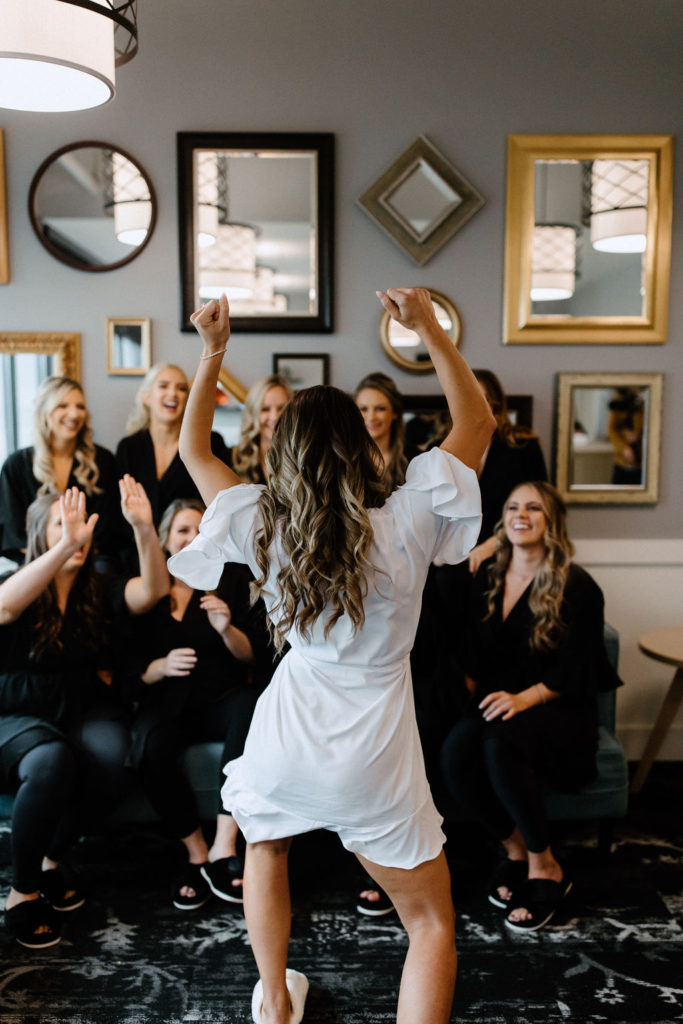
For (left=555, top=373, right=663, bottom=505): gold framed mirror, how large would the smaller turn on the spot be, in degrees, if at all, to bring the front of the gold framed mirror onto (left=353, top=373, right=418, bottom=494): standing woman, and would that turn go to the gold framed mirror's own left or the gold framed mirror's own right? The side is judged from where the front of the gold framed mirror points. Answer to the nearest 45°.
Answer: approximately 45° to the gold framed mirror's own right

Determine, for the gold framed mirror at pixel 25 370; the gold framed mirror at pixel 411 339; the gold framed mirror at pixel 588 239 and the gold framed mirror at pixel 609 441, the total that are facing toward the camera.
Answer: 4

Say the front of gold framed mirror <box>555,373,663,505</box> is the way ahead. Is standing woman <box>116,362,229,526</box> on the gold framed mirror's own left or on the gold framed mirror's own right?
on the gold framed mirror's own right

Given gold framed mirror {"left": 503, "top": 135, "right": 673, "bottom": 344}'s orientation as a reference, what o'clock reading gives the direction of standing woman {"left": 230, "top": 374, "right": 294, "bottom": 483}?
The standing woman is roughly at 2 o'clock from the gold framed mirror.

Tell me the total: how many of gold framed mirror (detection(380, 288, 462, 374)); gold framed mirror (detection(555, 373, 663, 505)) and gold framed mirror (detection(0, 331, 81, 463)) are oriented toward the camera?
3

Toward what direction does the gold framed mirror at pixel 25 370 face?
toward the camera

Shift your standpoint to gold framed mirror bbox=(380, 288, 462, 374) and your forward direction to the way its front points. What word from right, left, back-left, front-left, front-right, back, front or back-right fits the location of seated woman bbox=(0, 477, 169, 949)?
front-right

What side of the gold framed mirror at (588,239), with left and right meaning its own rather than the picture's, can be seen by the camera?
front

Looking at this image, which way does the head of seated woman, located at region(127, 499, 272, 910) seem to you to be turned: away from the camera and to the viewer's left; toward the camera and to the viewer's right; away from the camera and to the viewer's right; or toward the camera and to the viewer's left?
toward the camera and to the viewer's right

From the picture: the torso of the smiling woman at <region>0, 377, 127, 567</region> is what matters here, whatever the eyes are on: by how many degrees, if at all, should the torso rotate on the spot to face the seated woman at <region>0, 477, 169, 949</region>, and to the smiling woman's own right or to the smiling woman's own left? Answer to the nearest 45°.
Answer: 0° — they already face them

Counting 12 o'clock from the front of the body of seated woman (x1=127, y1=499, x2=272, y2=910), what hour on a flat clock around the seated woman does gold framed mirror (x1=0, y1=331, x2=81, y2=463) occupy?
The gold framed mirror is roughly at 5 o'clock from the seated woman.

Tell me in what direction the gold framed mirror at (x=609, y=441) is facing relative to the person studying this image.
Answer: facing the viewer

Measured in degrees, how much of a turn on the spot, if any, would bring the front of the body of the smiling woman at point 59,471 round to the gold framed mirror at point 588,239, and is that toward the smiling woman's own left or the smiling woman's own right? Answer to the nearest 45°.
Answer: approximately 90° to the smiling woman's own left

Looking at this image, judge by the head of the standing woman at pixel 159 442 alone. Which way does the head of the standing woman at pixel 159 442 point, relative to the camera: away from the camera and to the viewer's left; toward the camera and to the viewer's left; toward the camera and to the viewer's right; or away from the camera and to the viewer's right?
toward the camera and to the viewer's right
